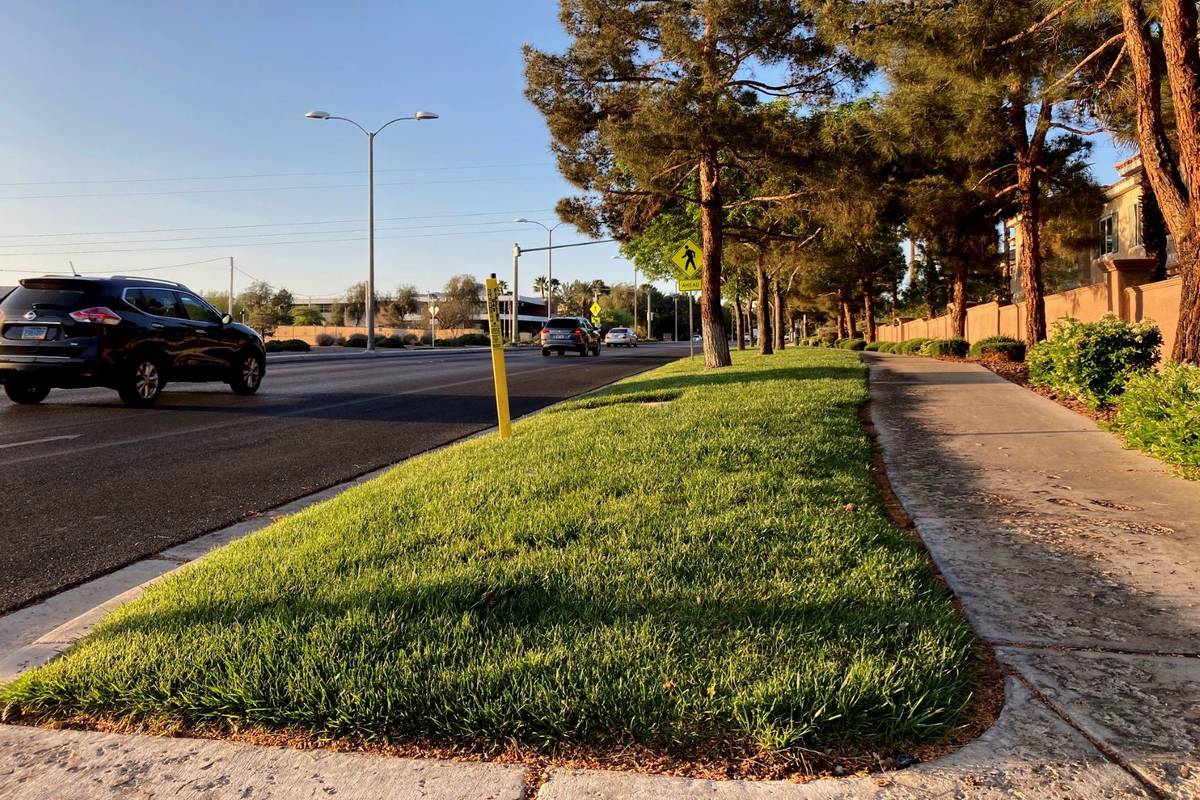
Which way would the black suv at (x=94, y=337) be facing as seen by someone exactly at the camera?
facing away from the viewer and to the right of the viewer

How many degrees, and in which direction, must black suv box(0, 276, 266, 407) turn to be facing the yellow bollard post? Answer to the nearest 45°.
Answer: approximately 90° to its right

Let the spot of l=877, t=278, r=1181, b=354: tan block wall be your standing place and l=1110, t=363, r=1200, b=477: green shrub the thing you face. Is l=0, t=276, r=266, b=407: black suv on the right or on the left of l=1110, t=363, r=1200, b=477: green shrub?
right

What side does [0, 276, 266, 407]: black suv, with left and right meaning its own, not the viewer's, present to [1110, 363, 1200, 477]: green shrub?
right

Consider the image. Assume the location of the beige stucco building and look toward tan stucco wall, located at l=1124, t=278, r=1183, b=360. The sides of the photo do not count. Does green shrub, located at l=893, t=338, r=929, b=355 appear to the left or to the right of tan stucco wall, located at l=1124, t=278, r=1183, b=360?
right

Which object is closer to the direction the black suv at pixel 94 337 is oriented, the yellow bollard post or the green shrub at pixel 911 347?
the green shrub
